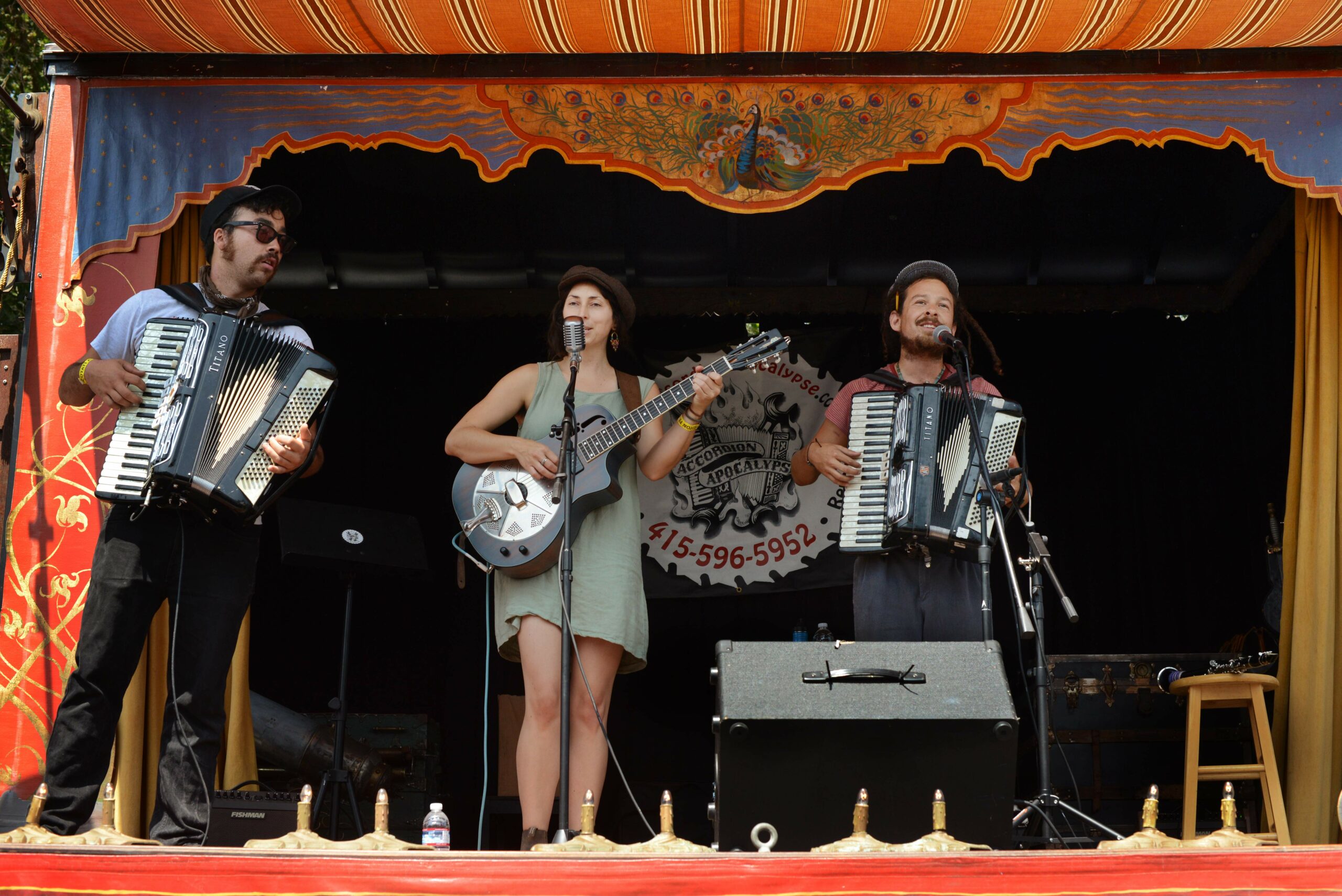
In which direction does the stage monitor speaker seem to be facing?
away from the camera

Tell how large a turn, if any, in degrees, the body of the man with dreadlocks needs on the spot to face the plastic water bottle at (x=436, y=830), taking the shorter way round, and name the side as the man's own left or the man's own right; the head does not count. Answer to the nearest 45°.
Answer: approximately 45° to the man's own right

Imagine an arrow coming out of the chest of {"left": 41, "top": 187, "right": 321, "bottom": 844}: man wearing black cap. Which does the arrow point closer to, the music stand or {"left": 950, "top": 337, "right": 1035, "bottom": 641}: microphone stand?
the microphone stand

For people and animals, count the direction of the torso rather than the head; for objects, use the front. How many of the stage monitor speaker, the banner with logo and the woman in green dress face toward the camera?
2

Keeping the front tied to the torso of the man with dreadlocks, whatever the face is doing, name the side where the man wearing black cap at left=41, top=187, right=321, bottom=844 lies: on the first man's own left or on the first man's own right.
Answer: on the first man's own right

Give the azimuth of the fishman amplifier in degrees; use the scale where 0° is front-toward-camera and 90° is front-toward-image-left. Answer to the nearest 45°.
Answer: approximately 0°

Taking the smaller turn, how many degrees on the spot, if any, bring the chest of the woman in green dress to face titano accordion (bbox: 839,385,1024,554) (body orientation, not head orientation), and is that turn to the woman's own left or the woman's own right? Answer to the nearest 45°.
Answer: approximately 90° to the woman's own left

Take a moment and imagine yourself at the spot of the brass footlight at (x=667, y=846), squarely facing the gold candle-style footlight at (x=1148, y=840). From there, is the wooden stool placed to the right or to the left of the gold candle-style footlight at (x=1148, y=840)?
left
